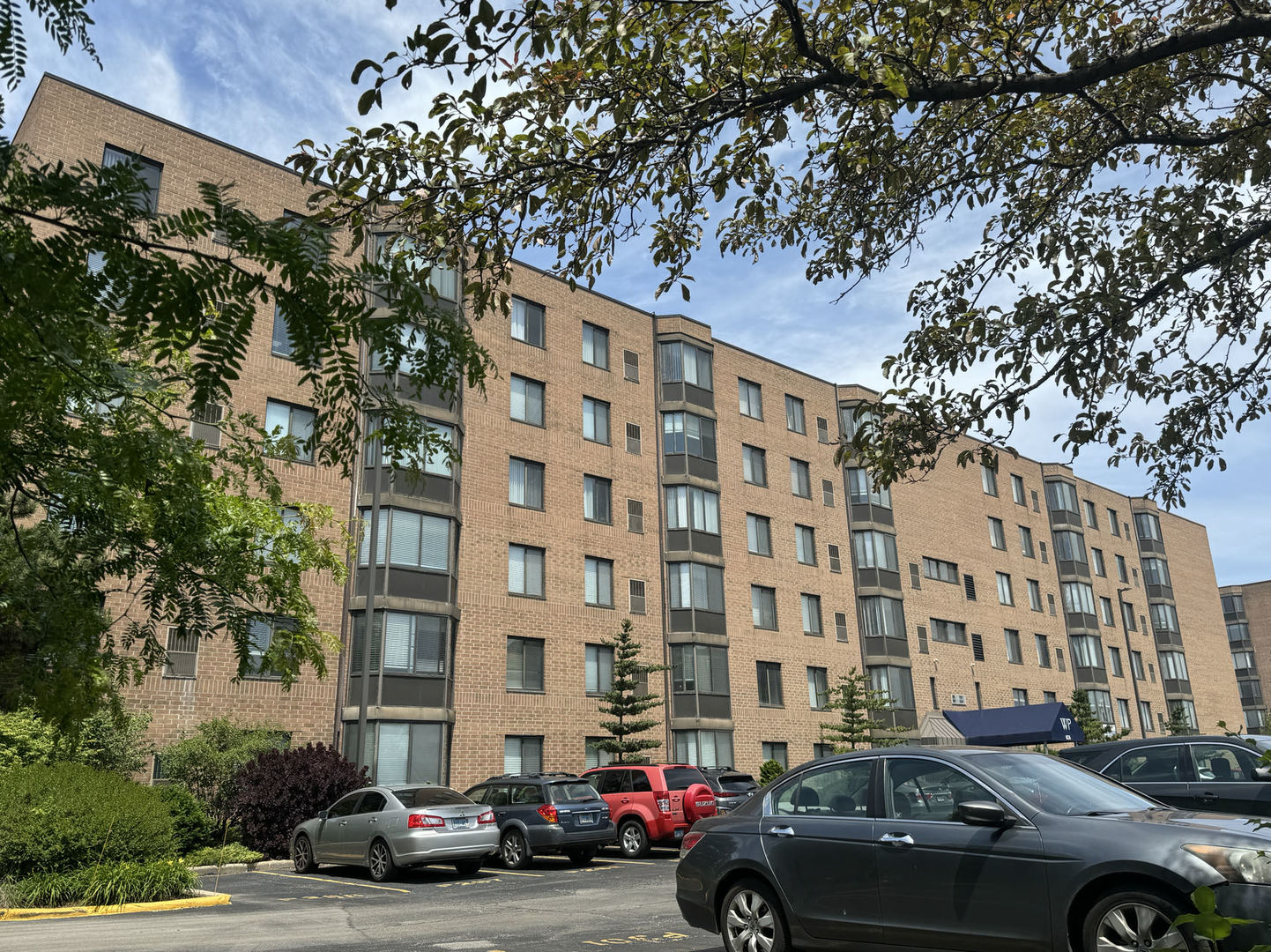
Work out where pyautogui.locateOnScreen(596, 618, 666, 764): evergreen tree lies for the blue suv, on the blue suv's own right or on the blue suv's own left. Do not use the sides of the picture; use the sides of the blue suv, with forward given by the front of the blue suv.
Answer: on the blue suv's own right

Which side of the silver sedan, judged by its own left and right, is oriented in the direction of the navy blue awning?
right

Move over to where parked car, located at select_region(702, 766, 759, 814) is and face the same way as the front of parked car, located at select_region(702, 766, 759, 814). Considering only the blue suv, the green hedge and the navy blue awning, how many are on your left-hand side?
2

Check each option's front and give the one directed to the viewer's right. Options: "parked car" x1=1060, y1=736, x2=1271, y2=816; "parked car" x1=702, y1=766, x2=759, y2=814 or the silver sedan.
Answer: "parked car" x1=1060, y1=736, x2=1271, y2=816

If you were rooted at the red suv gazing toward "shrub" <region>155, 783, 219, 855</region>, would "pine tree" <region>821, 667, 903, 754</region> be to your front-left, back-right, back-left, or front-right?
back-right

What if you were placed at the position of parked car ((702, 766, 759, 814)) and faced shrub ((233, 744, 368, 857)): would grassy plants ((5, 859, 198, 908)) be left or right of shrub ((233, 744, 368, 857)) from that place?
left

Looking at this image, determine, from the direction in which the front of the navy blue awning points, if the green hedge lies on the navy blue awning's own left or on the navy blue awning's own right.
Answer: on the navy blue awning's own right

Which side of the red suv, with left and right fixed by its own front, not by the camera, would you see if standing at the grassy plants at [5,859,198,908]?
left

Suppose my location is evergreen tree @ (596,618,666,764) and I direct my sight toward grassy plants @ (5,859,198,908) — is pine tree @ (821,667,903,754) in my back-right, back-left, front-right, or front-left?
back-left

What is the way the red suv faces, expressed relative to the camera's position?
facing away from the viewer and to the left of the viewer
